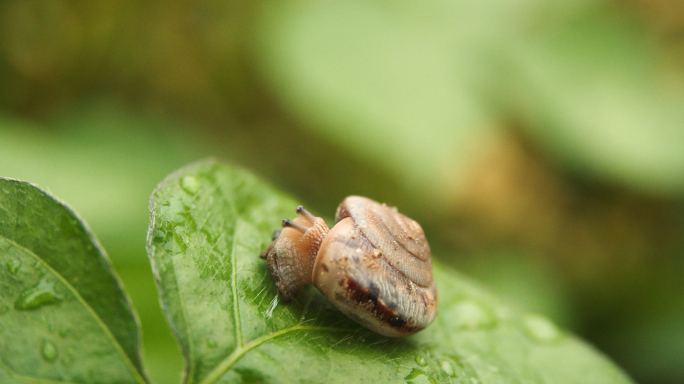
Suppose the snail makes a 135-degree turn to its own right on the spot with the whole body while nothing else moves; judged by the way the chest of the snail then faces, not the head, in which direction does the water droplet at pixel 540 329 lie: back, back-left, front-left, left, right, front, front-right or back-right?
front

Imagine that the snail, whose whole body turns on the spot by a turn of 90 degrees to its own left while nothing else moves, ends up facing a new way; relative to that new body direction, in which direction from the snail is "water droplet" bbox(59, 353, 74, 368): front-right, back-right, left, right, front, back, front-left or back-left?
front-right

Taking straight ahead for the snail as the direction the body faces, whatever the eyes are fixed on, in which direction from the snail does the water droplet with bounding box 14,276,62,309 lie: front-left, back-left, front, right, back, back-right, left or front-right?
front-left

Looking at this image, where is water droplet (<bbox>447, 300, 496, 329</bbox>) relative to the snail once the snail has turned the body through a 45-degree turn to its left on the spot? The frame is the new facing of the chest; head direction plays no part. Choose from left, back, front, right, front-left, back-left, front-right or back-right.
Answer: back

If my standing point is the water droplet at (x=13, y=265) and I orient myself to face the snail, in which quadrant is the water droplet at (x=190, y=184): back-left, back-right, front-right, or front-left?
front-left

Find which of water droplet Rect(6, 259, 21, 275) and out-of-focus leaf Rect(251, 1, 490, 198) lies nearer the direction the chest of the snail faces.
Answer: the water droplet

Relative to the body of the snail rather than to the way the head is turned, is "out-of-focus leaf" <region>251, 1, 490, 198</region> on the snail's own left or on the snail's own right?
on the snail's own right

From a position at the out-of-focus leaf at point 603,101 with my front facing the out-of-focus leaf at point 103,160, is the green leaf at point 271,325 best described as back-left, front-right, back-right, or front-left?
front-left

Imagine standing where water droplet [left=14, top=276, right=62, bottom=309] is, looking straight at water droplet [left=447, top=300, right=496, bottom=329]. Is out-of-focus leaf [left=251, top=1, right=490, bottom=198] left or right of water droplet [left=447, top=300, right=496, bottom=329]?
left

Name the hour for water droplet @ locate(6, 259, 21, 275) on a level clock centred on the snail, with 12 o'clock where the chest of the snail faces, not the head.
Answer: The water droplet is roughly at 11 o'clock from the snail.

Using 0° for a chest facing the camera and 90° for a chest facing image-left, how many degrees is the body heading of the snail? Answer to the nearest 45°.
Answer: approximately 90°
